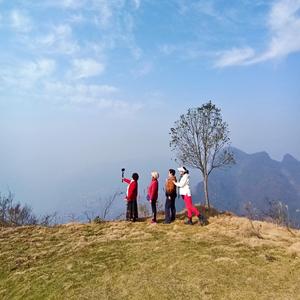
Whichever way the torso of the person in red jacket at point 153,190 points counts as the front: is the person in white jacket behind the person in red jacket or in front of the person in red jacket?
behind

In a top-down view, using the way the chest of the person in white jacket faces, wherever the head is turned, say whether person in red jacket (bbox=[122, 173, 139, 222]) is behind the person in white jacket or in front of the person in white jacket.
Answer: in front

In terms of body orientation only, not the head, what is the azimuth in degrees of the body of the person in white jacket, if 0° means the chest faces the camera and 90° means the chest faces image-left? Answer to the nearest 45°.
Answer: approximately 90°

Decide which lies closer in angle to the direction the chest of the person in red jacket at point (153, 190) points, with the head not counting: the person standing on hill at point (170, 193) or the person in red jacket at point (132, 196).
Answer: the person in red jacket

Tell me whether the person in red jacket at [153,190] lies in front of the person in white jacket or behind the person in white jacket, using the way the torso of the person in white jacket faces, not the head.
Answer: in front
